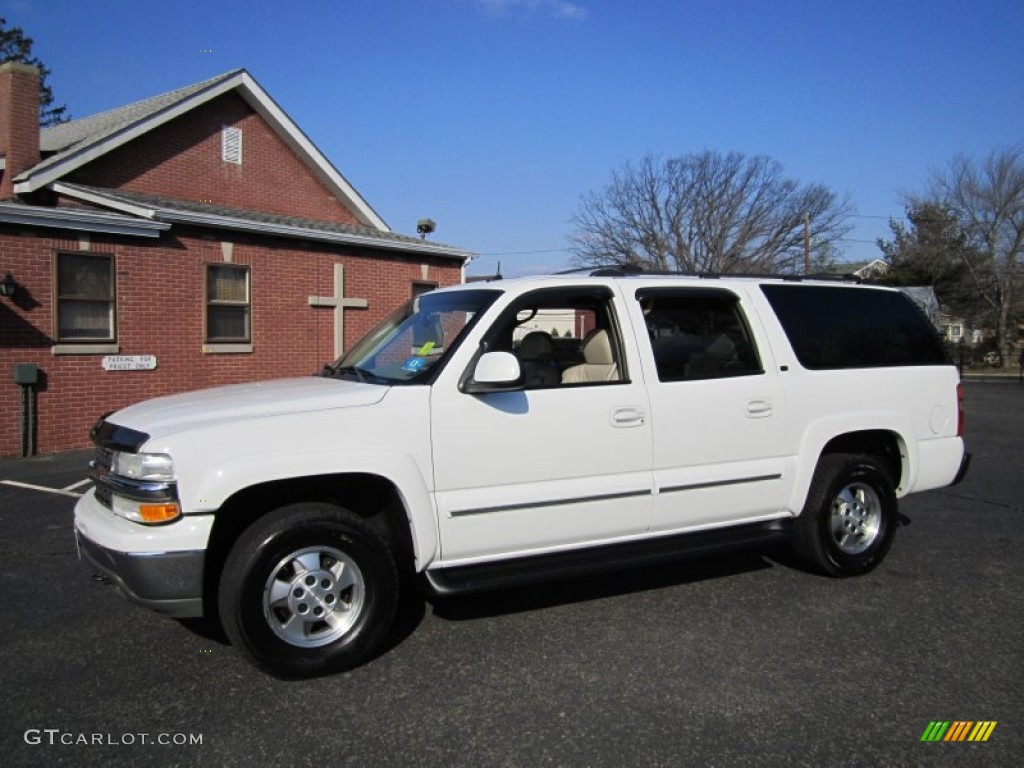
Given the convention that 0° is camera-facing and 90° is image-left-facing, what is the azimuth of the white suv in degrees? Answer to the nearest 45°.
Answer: approximately 45°

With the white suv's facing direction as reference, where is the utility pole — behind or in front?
behind
